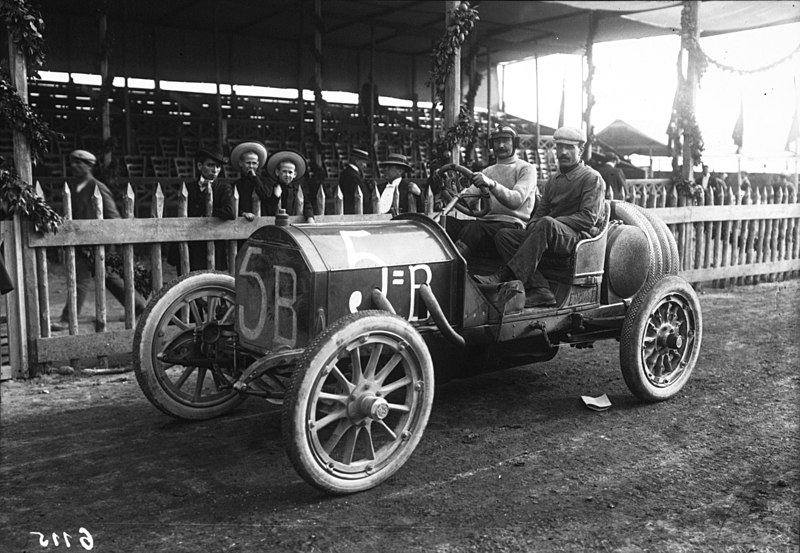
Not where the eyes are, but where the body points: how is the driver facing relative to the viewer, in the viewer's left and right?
facing the viewer and to the left of the viewer

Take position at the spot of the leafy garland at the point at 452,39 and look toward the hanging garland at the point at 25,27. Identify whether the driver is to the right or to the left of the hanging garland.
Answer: left

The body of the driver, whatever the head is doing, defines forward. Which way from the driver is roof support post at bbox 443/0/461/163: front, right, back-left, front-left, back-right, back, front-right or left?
back-right

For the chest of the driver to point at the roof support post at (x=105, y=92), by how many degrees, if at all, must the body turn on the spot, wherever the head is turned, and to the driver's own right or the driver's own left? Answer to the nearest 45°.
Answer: approximately 90° to the driver's own right

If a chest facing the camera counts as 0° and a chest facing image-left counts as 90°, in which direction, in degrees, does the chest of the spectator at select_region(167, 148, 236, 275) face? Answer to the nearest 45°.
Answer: approximately 0°

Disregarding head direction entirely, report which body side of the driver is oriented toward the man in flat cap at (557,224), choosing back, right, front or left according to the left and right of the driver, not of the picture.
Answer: left

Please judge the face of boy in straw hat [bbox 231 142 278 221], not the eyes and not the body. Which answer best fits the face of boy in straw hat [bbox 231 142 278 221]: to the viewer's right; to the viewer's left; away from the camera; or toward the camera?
toward the camera

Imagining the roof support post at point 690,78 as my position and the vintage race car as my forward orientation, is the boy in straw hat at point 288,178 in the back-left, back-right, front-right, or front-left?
front-right

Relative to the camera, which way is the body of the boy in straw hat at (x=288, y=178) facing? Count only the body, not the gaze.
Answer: toward the camera

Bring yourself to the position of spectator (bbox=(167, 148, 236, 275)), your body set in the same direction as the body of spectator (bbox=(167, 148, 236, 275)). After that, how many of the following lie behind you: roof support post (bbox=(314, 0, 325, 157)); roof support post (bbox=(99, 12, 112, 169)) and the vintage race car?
2

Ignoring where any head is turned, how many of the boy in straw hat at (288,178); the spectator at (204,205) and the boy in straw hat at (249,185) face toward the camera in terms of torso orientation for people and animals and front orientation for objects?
3

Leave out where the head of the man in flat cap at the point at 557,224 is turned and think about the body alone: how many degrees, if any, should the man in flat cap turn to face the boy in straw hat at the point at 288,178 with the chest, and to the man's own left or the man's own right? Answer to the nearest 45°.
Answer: approximately 90° to the man's own right

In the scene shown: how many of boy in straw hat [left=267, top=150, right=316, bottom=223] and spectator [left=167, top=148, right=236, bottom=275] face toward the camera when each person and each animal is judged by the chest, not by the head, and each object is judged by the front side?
2

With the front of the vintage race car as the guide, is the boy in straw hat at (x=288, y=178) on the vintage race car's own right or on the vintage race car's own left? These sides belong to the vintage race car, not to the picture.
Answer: on the vintage race car's own right

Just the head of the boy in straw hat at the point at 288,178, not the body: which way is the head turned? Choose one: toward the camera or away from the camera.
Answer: toward the camera

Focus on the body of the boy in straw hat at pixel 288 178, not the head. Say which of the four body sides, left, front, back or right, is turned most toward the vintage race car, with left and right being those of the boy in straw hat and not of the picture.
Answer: front

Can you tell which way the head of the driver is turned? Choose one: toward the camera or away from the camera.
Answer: toward the camera
